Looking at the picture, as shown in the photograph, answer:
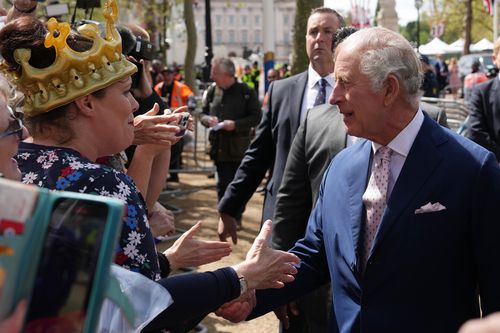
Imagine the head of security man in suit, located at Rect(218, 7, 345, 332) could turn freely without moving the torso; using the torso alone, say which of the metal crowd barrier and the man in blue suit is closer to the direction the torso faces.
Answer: the man in blue suit

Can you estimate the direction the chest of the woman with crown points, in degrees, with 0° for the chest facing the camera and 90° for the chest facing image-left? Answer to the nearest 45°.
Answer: approximately 225°

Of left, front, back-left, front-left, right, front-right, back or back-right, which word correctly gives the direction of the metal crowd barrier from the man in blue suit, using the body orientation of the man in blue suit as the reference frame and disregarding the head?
back-right

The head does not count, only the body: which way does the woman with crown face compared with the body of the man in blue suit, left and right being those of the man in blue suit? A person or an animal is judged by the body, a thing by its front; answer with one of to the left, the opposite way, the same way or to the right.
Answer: the opposite way

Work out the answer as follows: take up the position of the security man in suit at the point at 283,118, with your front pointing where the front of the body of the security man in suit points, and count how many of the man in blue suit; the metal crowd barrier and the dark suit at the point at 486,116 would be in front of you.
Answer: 1

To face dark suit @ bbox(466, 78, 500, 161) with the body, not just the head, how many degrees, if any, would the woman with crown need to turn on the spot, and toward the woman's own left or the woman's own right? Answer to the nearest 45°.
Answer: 0° — they already face it

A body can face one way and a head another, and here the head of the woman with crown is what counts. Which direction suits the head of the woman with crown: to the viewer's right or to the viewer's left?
to the viewer's right

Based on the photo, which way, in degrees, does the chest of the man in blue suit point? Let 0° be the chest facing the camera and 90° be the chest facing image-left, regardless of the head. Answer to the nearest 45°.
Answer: approximately 45°

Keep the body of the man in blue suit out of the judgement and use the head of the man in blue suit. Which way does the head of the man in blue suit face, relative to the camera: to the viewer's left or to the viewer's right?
to the viewer's left

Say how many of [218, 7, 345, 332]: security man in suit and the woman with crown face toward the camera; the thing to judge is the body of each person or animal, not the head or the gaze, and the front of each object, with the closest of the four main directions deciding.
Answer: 1

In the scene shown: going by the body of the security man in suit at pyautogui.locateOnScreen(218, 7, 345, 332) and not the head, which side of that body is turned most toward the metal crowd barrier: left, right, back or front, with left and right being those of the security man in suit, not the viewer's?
back

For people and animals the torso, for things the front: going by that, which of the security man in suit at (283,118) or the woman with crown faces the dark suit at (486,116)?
the woman with crown

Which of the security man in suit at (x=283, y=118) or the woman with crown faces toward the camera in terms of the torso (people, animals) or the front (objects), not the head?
the security man in suit

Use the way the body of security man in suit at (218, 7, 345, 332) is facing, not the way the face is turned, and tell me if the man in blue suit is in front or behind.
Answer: in front

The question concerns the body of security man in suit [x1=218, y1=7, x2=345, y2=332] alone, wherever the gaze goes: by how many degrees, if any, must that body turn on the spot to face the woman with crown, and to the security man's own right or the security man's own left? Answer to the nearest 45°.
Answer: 0° — they already face them

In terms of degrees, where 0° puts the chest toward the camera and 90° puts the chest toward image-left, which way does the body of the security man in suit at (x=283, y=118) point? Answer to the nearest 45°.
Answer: approximately 0°
